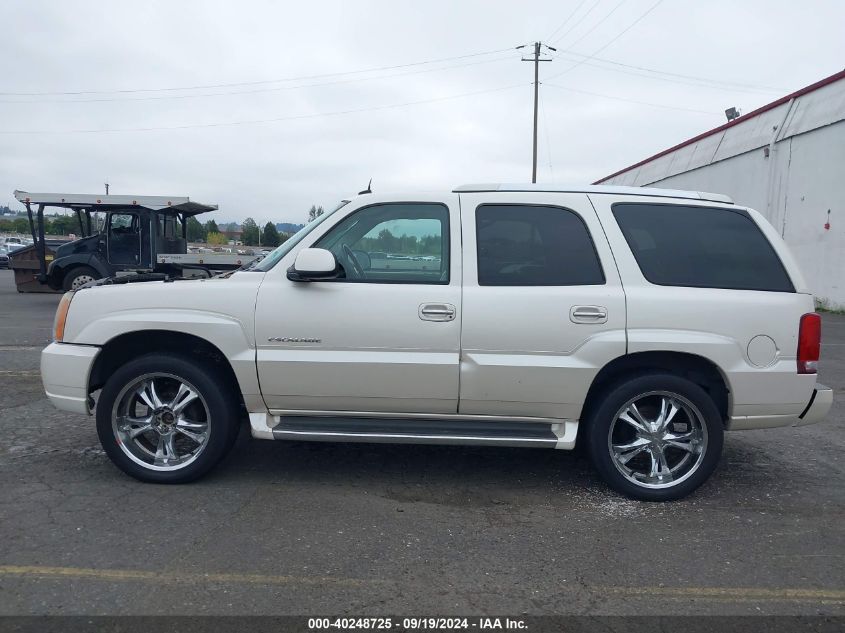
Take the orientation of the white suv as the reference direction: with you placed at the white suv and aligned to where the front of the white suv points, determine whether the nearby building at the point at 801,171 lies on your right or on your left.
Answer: on your right

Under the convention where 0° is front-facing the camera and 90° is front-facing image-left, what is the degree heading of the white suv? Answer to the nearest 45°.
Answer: approximately 90°
